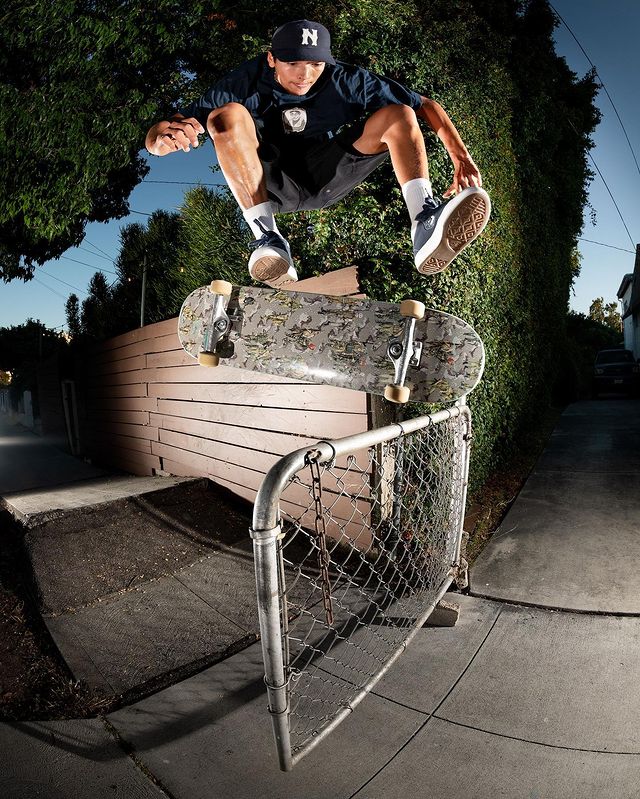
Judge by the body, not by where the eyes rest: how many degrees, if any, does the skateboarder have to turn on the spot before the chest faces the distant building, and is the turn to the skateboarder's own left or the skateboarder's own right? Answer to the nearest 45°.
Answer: approximately 135° to the skateboarder's own left

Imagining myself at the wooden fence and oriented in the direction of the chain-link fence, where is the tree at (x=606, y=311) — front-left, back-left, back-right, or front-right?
back-left

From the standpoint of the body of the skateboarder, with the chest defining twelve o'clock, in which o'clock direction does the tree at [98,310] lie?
The tree is roughly at 5 o'clock from the skateboarder.

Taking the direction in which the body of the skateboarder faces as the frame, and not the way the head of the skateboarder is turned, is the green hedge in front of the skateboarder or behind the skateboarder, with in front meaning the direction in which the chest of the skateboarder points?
behind

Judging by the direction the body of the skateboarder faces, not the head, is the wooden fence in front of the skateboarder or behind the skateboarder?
behind

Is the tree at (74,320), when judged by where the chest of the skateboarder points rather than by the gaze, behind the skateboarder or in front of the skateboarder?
behind

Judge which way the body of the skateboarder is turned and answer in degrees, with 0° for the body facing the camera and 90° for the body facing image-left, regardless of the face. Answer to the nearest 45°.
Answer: approximately 0°

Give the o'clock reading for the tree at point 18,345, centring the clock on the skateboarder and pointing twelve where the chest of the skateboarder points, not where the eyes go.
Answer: The tree is roughly at 5 o'clock from the skateboarder.

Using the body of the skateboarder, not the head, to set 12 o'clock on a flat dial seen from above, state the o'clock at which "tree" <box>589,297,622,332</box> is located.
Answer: The tree is roughly at 7 o'clock from the skateboarder.
